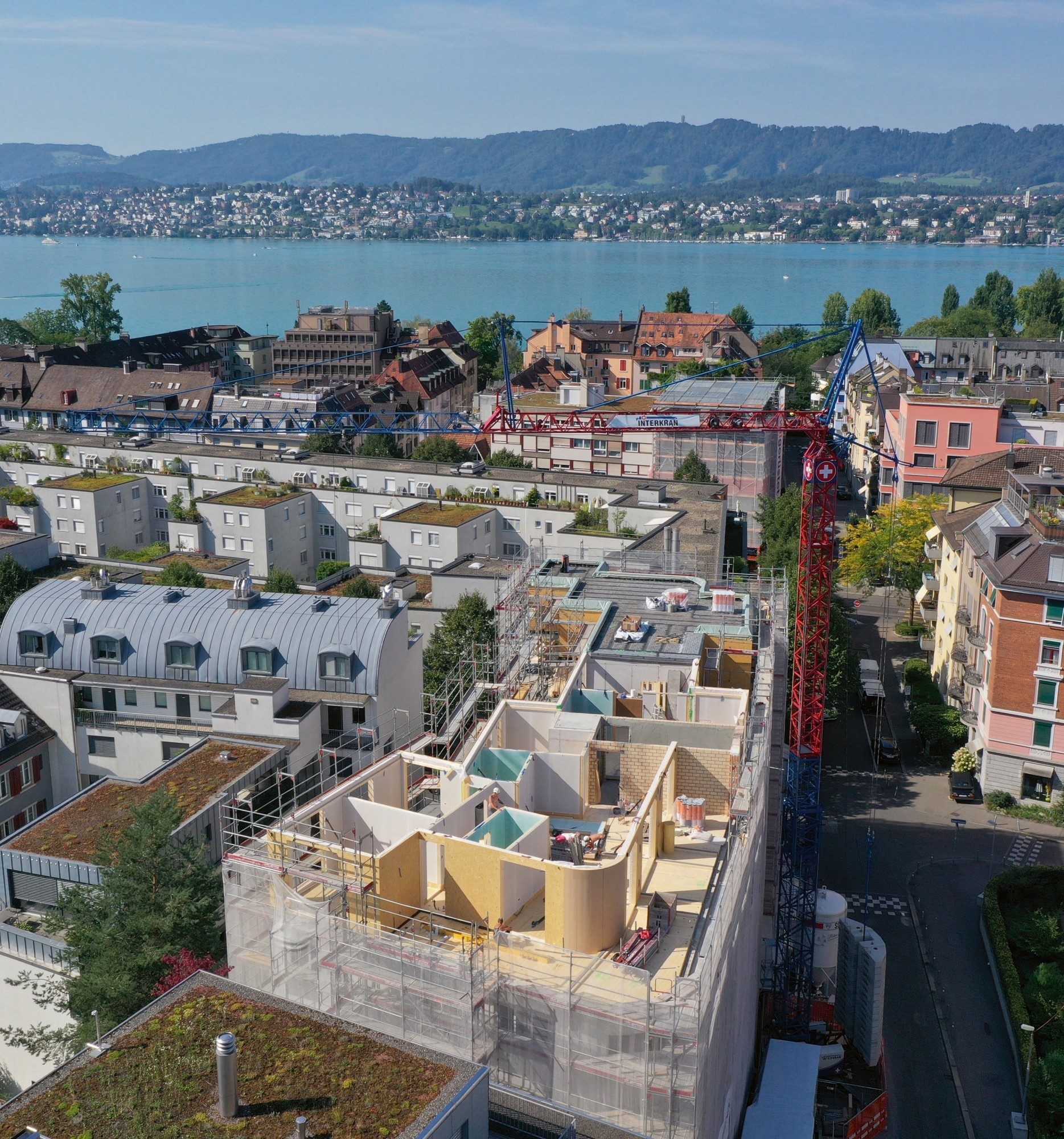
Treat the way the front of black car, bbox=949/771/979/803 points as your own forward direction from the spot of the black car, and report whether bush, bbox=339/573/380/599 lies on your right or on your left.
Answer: on your left

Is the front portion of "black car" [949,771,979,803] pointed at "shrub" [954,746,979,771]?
yes

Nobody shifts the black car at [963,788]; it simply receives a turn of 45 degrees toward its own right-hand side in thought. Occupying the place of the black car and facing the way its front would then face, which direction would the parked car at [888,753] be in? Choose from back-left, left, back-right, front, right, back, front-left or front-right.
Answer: left

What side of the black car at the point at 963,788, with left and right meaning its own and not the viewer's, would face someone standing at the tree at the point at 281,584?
left

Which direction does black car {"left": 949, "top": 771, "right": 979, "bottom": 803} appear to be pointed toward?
away from the camera

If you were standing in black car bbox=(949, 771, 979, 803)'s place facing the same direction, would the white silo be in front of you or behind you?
behind

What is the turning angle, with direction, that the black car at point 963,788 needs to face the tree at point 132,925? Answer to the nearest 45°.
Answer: approximately 135° to its left

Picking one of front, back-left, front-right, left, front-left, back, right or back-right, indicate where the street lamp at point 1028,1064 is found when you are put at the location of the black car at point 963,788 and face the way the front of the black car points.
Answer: back

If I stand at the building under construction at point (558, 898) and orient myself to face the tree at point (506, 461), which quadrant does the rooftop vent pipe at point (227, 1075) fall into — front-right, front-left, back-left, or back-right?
back-left

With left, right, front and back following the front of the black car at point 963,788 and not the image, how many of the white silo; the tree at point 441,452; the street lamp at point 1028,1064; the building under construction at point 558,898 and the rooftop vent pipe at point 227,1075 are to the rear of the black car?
4
